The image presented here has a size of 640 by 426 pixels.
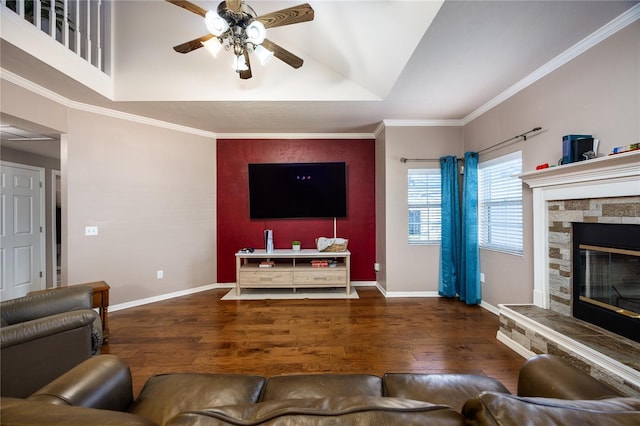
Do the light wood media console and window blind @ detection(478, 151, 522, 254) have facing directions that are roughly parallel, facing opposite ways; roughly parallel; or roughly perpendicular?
roughly perpendicular

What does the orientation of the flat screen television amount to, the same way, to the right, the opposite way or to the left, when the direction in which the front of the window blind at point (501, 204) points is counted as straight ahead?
to the left

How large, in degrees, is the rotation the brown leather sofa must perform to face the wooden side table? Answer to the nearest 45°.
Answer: approximately 45° to its left

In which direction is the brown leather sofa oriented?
away from the camera

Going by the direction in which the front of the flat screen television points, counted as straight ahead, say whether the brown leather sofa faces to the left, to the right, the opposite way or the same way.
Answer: the opposite way

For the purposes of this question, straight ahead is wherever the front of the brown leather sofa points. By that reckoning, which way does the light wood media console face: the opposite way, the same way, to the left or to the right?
the opposite way

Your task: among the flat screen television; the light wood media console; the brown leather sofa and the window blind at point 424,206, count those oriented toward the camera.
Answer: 3

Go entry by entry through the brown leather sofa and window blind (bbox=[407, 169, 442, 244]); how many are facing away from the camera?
1

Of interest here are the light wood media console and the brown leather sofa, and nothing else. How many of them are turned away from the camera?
1

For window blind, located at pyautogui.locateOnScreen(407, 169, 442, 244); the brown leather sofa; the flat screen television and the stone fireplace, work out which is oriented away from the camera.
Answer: the brown leather sofa
